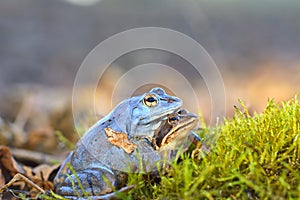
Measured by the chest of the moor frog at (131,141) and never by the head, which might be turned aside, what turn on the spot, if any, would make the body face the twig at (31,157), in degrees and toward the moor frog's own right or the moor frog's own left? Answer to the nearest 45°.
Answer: approximately 135° to the moor frog's own left

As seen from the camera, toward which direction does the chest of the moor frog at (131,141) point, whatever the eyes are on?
to the viewer's right
